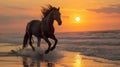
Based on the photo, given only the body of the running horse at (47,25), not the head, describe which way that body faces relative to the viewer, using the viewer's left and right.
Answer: facing the viewer and to the right of the viewer
